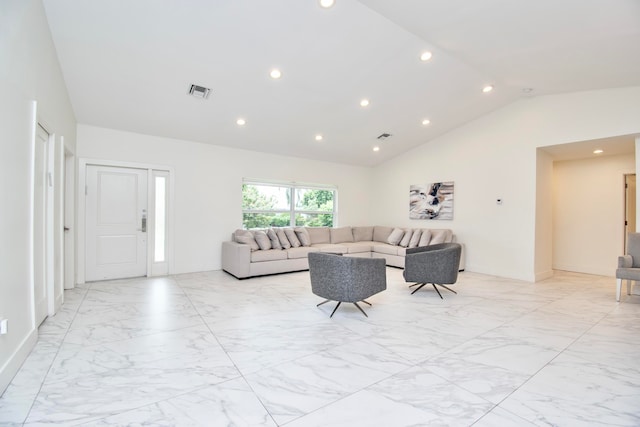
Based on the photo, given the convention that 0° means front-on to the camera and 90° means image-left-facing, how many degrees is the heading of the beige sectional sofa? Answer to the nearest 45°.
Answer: approximately 0°

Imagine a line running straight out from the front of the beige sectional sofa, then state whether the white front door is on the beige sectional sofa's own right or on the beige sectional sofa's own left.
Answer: on the beige sectional sofa's own right

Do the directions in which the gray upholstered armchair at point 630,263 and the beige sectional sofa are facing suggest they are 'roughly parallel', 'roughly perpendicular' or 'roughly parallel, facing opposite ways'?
roughly perpendicular

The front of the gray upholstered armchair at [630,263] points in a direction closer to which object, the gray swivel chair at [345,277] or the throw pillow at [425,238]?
the gray swivel chair

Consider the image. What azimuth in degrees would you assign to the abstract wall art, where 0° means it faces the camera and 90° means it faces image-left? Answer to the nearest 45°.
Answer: approximately 45°

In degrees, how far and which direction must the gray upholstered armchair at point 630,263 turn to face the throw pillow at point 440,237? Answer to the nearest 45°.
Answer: approximately 45° to its right

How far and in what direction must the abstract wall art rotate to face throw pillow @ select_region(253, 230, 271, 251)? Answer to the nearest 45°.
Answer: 0° — it already faces it
